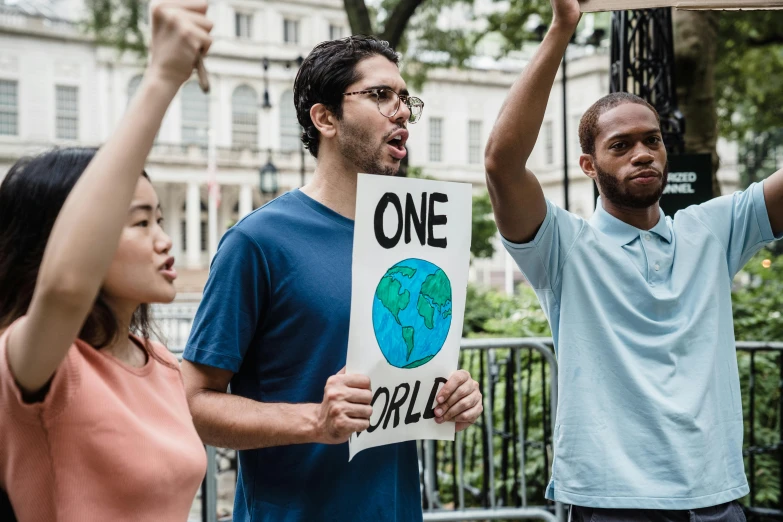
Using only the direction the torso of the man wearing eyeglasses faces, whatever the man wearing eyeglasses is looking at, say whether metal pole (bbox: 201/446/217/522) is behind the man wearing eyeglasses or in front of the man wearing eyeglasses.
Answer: behind

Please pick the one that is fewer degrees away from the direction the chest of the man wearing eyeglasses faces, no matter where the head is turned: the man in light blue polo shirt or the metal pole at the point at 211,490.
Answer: the man in light blue polo shirt

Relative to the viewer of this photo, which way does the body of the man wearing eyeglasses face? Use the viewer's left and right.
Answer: facing the viewer and to the right of the viewer

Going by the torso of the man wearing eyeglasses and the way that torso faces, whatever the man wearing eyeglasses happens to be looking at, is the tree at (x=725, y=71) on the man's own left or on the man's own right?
on the man's own left

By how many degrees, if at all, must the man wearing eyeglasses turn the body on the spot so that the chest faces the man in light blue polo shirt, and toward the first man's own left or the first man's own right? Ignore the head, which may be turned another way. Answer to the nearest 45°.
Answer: approximately 45° to the first man's own left

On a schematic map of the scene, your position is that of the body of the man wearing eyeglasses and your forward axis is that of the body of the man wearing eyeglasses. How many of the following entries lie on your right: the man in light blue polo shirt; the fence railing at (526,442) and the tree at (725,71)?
0
